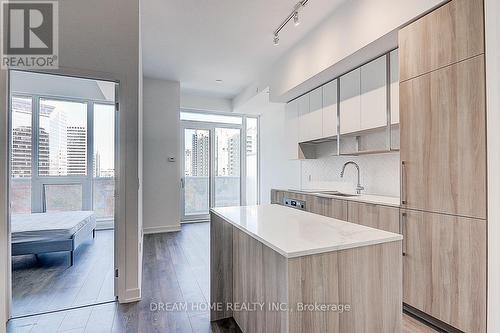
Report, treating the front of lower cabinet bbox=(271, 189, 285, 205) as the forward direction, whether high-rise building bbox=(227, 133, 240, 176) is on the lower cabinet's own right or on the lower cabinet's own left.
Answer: on the lower cabinet's own right

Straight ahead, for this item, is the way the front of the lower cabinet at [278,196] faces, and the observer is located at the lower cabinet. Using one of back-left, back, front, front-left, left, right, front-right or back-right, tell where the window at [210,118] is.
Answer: right

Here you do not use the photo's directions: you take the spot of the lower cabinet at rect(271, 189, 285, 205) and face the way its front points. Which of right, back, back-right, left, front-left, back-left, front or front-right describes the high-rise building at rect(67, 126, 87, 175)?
front-right

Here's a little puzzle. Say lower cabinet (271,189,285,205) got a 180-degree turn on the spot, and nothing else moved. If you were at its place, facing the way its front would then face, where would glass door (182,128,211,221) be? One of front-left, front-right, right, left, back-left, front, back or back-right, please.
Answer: left

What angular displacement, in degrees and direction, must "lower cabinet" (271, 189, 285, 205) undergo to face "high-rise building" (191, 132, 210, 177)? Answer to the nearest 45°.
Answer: approximately 90° to its right

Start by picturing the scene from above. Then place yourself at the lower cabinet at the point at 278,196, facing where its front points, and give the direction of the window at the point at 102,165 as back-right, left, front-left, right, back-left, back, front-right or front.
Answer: front-right

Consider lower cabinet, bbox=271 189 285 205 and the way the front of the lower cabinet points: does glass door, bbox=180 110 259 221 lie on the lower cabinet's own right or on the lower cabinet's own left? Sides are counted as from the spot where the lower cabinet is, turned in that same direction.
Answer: on the lower cabinet's own right

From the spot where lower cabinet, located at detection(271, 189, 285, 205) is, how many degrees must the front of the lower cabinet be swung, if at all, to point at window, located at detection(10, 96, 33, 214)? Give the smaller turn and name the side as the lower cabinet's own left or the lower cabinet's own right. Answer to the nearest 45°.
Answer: approximately 45° to the lower cabinet's own right

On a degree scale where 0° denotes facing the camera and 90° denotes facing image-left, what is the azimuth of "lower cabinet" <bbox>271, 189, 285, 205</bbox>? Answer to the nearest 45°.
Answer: approximately 45°

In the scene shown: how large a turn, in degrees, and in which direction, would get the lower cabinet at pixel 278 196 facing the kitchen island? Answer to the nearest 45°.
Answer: approximately 45° to its left
